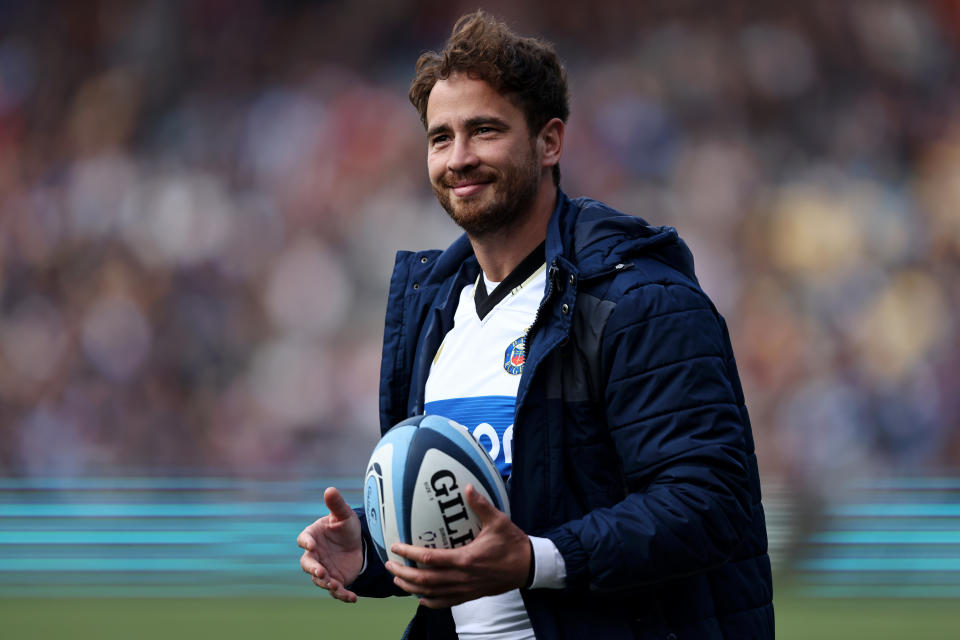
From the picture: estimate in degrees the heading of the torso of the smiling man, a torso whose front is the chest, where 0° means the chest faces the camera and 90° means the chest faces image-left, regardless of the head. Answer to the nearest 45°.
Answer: approximately 45°

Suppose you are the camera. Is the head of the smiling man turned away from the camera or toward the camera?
toward the camera
